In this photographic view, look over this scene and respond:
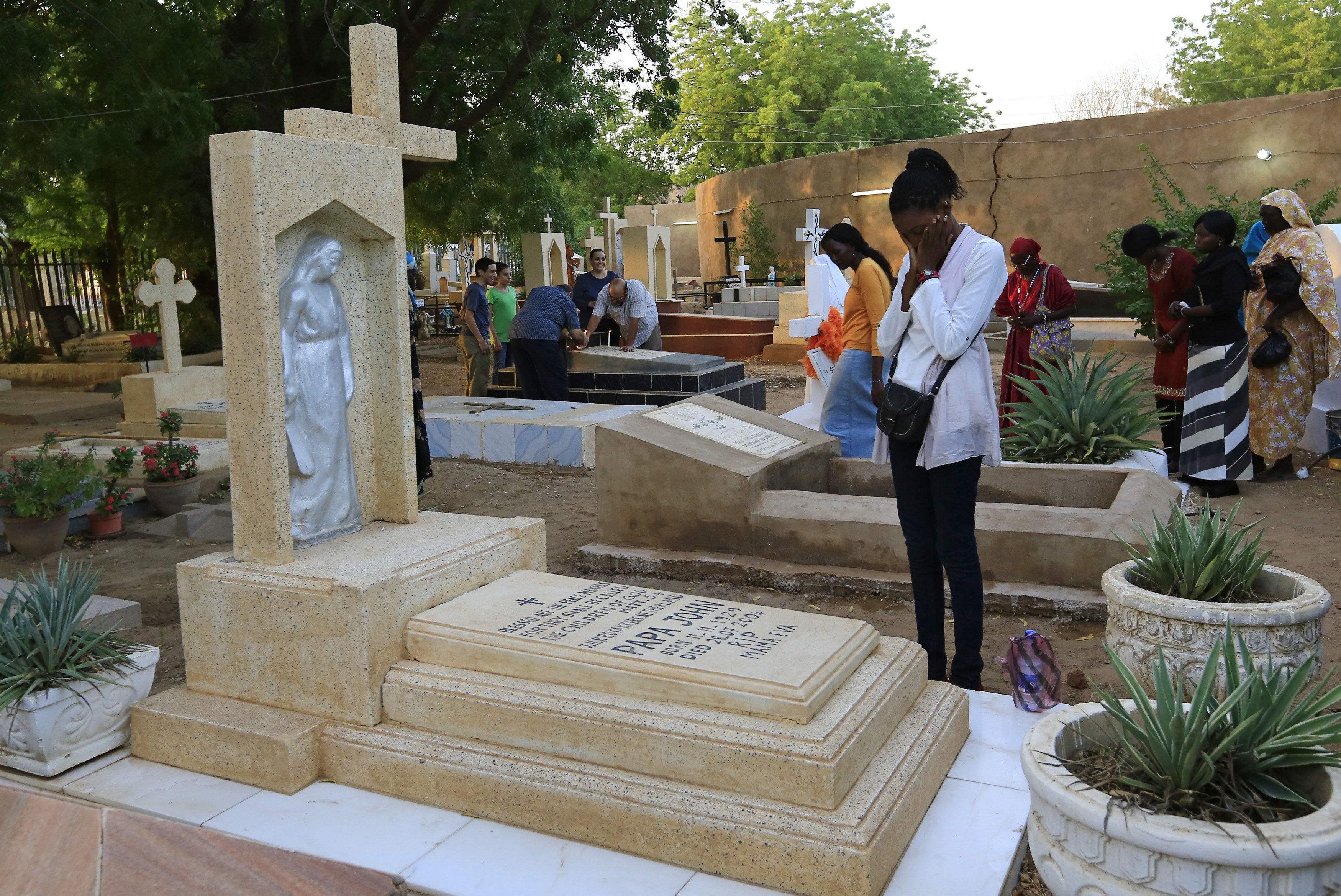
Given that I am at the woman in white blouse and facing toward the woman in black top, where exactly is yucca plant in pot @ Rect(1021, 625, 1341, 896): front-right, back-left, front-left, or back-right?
back-right

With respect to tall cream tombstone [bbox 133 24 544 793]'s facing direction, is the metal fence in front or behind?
behind

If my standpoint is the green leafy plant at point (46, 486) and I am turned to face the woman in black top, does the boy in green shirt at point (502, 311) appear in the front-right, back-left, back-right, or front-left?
front-left

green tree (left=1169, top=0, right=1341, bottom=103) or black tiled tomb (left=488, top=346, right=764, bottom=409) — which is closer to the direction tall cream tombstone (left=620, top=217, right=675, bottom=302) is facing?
the black tiled tomb

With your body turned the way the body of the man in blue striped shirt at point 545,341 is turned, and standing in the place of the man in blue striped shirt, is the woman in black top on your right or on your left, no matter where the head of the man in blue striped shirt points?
on your right

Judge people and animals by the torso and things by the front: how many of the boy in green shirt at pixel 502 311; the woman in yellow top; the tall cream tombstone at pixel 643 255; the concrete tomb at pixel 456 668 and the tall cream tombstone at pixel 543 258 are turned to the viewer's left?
1

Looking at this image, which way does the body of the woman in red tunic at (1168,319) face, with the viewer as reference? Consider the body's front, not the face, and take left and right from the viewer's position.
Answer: facing the viewer and to the left of the viewer

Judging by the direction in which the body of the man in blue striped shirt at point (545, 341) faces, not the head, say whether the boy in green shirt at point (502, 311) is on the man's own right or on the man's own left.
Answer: on the man's own left

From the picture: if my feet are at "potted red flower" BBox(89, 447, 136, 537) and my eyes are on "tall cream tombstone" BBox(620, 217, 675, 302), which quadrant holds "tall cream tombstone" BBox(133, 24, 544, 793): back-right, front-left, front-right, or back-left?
back-right

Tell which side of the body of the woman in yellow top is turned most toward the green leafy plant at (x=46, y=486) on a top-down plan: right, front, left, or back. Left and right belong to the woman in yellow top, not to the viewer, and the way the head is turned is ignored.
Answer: front

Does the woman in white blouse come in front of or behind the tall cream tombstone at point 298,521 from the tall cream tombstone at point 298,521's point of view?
in front

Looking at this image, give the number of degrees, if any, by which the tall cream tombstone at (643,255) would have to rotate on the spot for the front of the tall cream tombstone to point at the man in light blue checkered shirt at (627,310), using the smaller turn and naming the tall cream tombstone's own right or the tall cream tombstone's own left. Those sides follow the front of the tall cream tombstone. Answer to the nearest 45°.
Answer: approximately 45° to the tall cream tombstone's own right

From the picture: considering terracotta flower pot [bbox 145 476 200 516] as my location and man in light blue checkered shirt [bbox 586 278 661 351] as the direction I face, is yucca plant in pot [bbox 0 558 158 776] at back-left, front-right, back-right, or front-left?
back-right

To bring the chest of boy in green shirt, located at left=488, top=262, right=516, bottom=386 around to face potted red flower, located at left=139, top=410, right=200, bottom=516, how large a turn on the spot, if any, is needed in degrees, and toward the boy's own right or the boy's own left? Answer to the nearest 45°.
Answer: approximately 90° to the boy's own right

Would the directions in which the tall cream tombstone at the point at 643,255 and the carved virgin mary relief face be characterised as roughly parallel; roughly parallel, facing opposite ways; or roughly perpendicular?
roughly parallel
